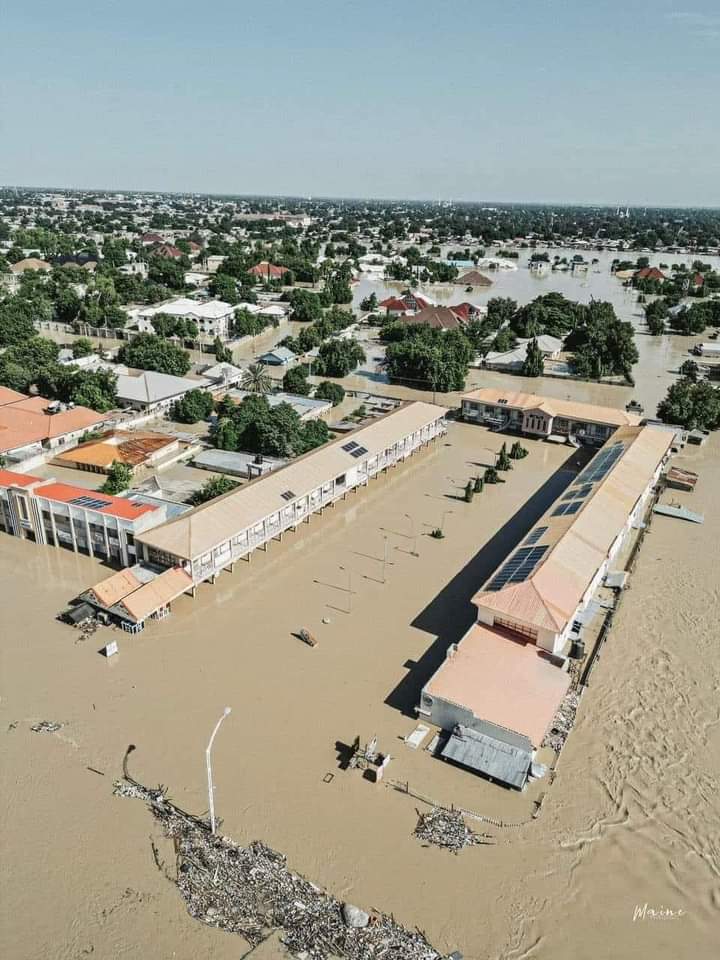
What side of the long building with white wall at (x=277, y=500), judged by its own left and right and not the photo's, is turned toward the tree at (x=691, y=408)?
left

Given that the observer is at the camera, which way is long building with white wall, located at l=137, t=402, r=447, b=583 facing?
facing the viewer and to the right of the viewer

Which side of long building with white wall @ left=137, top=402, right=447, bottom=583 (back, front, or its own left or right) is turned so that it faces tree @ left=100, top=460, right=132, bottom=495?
back

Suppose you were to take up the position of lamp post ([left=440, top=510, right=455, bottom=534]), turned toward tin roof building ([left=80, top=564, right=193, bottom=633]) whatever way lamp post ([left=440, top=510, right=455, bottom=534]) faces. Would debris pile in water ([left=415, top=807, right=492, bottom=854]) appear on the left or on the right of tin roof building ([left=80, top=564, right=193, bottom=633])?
left

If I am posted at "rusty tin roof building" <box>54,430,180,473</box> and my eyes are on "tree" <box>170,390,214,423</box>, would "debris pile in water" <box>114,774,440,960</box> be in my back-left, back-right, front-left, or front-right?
back-right

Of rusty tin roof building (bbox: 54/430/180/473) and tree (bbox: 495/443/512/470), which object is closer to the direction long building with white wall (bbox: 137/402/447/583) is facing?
the tree

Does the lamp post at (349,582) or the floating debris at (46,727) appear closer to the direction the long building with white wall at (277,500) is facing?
the lamp post

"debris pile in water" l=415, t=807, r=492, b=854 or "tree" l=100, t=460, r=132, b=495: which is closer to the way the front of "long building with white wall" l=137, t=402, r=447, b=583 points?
the debris pile in water

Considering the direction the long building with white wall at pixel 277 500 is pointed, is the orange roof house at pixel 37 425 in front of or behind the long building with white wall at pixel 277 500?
behind

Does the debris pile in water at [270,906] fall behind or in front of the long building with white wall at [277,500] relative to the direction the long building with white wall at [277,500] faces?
in front

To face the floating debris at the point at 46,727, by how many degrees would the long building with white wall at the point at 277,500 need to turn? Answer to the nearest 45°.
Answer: approximately 90° to its right

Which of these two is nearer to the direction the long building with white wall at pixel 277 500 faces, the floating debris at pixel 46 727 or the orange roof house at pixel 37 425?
the floating debris

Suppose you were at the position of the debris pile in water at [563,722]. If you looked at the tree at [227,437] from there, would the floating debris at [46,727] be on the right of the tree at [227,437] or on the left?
left

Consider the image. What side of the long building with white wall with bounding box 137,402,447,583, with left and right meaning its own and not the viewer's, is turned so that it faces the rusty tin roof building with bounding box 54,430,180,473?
back

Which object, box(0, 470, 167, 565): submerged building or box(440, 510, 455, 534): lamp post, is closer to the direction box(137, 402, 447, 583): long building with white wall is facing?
the lamp post

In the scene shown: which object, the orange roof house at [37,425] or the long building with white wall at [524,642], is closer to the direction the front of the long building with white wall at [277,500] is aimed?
the long building with white wall

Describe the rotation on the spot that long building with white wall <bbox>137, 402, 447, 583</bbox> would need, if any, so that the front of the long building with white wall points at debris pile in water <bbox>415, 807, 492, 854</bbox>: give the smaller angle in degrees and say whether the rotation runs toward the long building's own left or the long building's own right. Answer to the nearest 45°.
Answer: approximately 45° to the long building's own right

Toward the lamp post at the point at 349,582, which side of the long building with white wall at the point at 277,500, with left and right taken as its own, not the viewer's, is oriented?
front

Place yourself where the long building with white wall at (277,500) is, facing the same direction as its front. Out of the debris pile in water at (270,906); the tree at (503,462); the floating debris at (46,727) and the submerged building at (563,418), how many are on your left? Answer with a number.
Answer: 2

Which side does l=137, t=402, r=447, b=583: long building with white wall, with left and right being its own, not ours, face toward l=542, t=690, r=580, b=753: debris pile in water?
front
